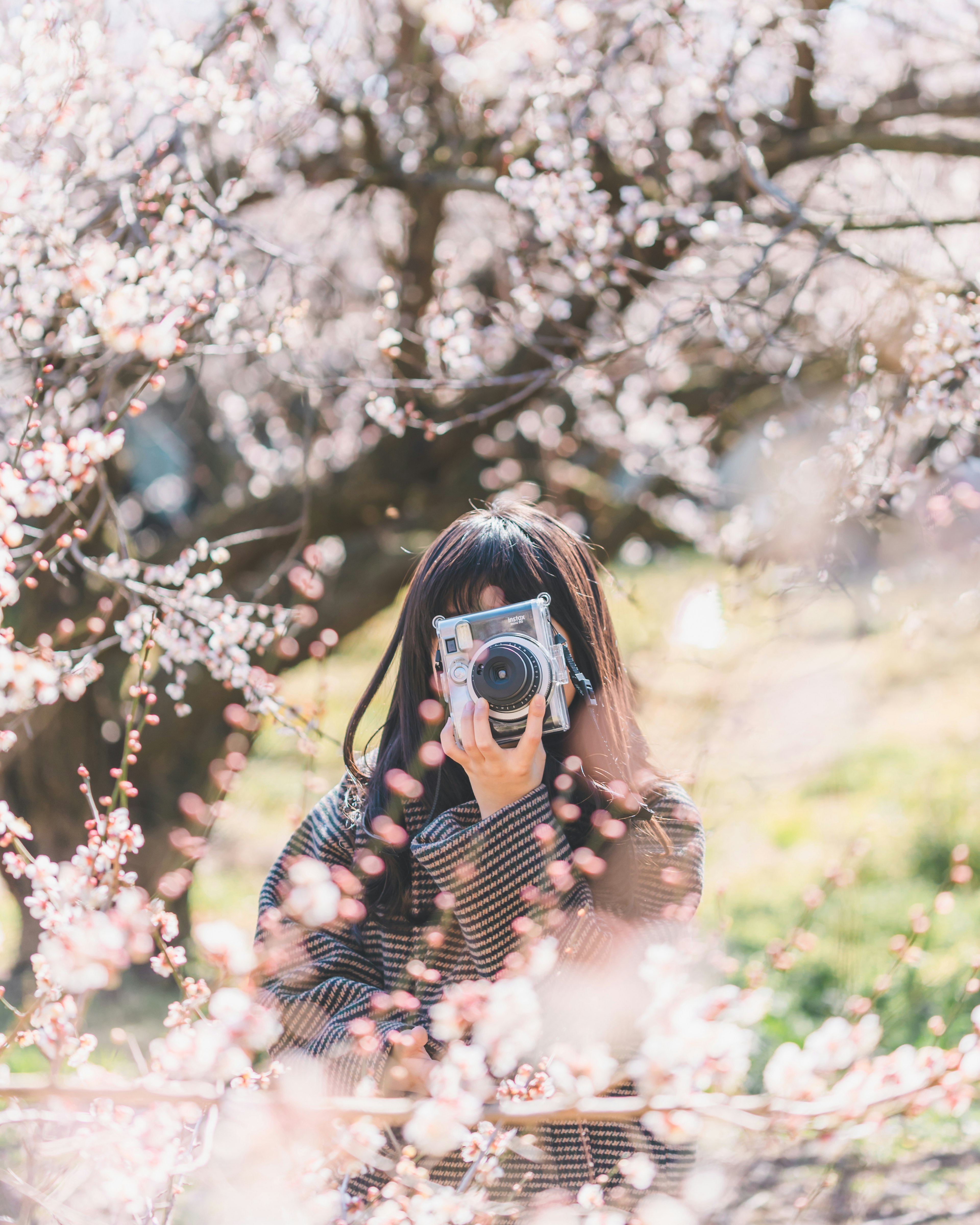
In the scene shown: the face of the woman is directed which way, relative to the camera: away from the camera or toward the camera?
toward the camera

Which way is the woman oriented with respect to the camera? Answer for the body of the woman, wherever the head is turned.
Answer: toward the camera
